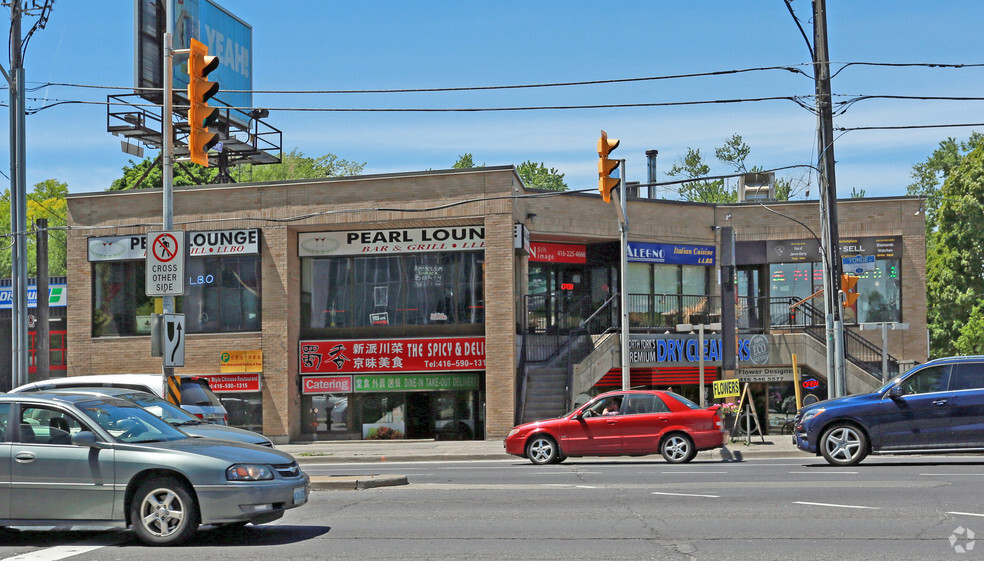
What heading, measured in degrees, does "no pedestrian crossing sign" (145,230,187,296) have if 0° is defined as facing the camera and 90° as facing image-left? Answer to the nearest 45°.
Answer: approximately 0°

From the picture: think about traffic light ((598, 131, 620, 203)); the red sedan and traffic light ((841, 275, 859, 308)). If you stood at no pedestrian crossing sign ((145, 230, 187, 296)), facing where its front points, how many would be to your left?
3

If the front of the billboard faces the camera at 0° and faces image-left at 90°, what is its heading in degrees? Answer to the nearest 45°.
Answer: approximately 315°

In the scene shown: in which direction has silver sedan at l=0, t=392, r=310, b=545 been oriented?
to the viewer's right

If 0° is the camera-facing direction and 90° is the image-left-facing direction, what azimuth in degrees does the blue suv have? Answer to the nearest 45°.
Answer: approximately 90°
